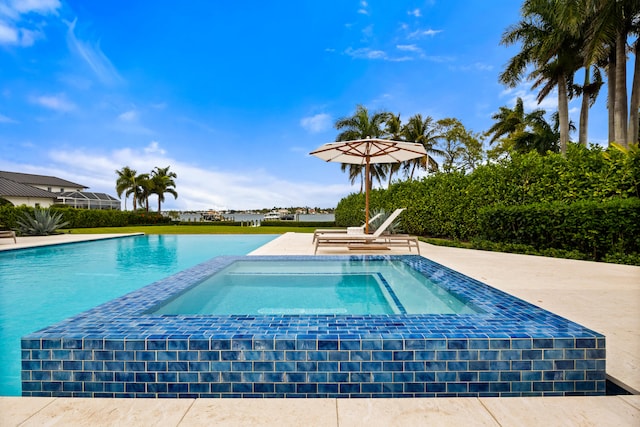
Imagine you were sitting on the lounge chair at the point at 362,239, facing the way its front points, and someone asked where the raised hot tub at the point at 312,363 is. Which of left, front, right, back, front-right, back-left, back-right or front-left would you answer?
left

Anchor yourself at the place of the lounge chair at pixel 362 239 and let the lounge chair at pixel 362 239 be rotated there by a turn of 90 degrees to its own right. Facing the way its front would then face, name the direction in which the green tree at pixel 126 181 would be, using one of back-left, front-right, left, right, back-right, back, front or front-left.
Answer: front-left

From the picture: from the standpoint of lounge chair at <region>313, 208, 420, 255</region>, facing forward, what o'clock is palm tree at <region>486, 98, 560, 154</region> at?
The palm tree is roughly at 4 o'clock from the lounge chair.

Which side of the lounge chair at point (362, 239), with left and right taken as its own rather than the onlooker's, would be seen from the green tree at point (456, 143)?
right

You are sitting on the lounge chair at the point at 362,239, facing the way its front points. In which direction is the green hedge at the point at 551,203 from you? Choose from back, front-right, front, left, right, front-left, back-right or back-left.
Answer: back

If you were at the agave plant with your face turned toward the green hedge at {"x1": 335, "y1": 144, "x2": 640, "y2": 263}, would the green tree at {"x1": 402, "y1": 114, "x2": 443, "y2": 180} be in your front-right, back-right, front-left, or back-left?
front-left

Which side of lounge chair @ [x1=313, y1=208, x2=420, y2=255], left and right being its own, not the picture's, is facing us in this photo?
left

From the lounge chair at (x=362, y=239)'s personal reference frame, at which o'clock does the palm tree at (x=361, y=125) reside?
The palm tree is roughly at 3 o'clock from the lounge chair.

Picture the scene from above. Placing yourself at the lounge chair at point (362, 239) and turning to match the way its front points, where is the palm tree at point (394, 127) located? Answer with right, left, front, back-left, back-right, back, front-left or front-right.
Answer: right

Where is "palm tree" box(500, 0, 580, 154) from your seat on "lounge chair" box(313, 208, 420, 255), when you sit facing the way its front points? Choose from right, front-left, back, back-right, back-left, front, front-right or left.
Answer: back-right
